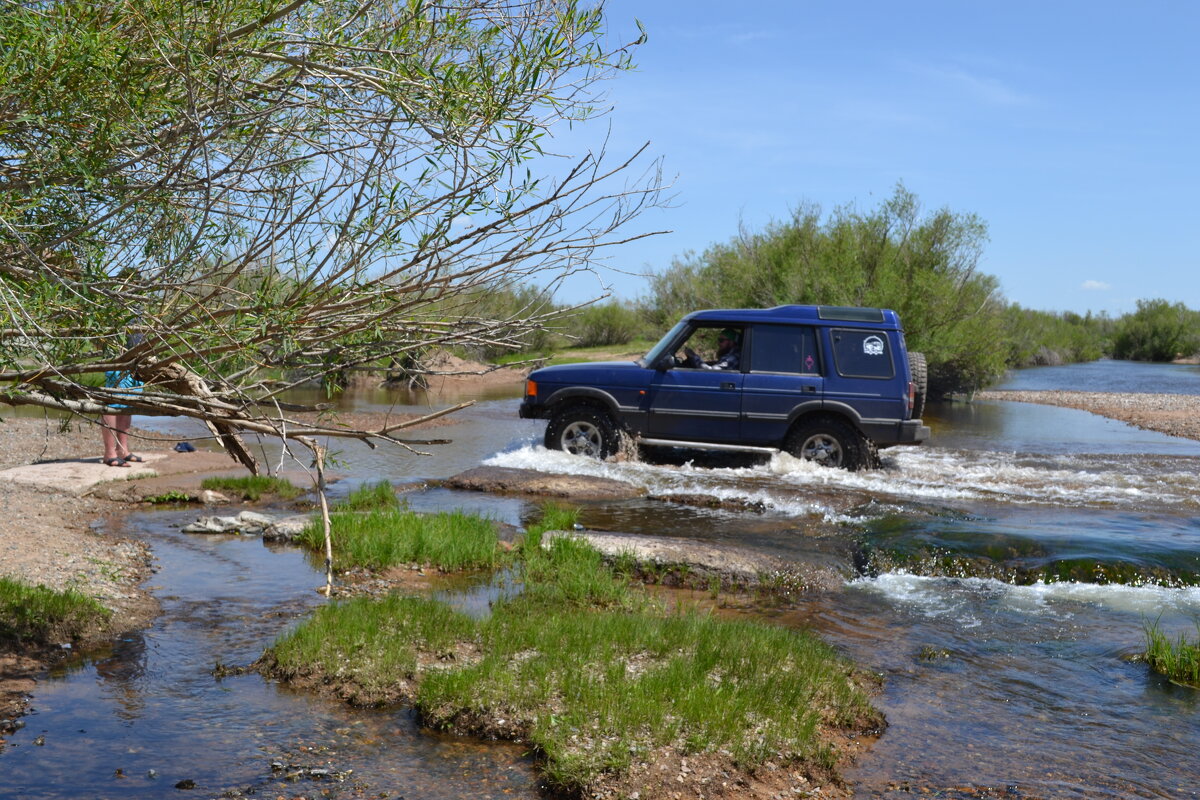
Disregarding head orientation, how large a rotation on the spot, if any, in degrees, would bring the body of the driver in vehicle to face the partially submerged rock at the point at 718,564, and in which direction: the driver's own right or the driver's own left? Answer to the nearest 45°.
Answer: approximately 90° to the driver's own left

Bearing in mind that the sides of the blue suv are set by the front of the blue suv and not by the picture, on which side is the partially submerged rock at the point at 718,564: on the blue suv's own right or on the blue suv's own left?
on the blue suv's own left

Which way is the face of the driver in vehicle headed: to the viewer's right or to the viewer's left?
to the viewer's left

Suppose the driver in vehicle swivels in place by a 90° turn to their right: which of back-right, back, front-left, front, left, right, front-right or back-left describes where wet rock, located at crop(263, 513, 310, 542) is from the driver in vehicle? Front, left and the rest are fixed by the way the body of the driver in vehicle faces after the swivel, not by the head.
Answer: back-left

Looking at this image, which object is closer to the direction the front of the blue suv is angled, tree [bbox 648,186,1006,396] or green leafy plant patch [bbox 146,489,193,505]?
the green leafy plant patch

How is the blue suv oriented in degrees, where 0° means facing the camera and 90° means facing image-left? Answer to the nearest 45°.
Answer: approximately 90°

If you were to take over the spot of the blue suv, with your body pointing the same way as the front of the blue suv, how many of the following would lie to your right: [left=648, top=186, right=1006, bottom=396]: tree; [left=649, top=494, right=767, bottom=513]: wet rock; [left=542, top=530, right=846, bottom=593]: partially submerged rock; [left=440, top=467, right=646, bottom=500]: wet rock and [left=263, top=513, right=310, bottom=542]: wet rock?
1

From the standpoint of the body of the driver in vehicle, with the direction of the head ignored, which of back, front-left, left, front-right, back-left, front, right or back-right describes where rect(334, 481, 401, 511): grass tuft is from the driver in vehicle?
front-left

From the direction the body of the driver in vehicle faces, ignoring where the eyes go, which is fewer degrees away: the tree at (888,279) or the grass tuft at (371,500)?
the grass tuft

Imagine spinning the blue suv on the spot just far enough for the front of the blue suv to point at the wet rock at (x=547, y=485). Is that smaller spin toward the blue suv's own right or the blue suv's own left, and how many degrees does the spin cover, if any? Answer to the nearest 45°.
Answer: approximately 45° to the blue suv's own left

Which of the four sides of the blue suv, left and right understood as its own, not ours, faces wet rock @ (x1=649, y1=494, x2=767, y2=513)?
left

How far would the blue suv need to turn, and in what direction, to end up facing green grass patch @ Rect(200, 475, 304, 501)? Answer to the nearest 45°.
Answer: approximately 45° to its left

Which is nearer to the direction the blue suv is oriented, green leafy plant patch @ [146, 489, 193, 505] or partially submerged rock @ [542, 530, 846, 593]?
the green leafy plant patch

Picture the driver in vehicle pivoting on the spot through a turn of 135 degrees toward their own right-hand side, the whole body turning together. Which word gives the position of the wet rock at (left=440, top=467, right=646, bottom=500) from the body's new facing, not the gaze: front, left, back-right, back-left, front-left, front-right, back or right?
back

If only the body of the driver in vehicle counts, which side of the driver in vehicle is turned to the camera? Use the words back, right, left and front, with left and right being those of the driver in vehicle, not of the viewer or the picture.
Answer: left

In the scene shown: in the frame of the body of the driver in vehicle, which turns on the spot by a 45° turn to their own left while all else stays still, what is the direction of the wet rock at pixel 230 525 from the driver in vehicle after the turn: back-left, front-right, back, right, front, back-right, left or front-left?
front

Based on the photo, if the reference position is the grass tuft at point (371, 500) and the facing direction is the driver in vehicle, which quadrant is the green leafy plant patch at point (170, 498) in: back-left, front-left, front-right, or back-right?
back-left

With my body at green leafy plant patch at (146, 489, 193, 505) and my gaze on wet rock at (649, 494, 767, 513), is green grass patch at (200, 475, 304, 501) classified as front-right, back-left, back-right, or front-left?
front-left

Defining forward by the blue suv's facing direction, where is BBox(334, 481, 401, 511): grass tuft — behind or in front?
in front
